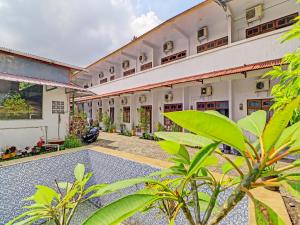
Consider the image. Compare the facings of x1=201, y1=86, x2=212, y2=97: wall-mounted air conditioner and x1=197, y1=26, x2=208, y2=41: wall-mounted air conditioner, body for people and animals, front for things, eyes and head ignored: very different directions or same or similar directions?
same or similar directions

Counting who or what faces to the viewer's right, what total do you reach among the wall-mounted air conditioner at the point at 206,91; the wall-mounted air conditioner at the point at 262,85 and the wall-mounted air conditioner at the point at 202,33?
0

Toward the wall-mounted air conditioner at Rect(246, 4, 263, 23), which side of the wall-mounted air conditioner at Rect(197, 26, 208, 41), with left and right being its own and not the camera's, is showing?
left

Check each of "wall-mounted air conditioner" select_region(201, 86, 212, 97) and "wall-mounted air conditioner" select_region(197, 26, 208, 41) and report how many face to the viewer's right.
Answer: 0

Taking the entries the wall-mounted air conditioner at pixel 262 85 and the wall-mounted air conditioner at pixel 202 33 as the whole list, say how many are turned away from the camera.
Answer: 0

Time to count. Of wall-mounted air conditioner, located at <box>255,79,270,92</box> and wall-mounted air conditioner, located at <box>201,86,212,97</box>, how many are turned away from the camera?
0

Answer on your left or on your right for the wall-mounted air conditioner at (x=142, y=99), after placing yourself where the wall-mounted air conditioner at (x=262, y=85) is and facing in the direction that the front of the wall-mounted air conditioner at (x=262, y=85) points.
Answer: on your right

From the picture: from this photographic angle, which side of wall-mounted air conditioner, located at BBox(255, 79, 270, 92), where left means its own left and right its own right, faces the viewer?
front

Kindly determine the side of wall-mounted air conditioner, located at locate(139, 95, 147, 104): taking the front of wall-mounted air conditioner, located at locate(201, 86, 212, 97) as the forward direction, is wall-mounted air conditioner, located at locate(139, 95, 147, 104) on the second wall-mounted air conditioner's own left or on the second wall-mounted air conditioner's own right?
on the second wall-mounted air conditioner's own right

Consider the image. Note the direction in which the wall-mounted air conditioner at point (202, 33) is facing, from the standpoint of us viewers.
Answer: facing the viewer and to the left of the viewer

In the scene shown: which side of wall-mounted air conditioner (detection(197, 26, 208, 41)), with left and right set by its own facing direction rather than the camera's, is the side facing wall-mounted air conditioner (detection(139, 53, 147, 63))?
right
